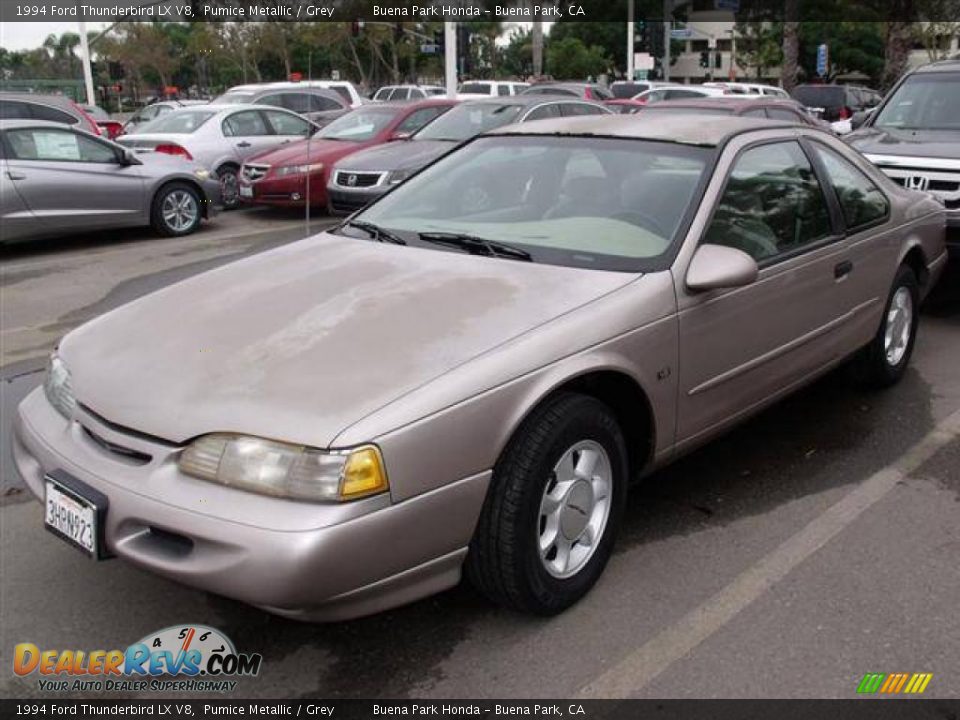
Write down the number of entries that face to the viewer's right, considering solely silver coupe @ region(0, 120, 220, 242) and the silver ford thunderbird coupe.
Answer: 1

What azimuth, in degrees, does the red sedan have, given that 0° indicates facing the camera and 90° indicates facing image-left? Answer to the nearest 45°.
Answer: approximately 45°

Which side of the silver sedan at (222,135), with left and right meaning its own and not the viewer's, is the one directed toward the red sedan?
right

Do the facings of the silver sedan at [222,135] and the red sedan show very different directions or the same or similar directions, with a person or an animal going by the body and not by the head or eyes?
very different directions

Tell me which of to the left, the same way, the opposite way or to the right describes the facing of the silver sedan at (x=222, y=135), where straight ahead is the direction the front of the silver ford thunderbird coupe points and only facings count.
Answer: the opposite way

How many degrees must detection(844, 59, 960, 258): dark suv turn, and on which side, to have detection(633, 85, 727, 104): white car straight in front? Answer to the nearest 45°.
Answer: approximately 135° to its right

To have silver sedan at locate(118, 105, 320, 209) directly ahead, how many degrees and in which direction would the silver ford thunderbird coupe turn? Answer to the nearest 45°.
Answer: approximately 135° to its right

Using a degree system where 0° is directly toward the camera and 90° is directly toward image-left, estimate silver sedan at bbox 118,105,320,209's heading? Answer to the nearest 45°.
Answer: approximately 225°

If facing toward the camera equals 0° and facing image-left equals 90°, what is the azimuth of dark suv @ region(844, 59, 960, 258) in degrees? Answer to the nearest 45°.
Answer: approximately 45°

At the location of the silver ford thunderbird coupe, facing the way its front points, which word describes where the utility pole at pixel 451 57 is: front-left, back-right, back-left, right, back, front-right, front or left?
back-right
